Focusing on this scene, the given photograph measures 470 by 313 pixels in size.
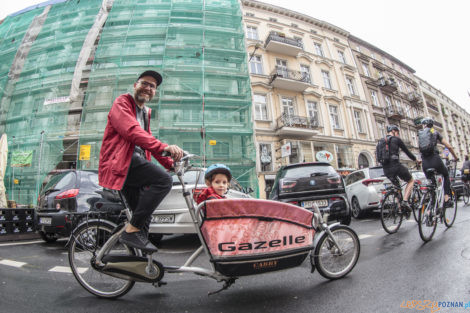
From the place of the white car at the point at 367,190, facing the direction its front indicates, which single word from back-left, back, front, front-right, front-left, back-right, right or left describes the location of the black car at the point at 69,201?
left

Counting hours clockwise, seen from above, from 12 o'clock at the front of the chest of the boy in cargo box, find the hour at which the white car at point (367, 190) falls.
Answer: The white car is roughly at 9 o'clock from the boy in cargo box.

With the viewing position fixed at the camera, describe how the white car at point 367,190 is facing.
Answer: facing away from the viewer and to the left of the viewer

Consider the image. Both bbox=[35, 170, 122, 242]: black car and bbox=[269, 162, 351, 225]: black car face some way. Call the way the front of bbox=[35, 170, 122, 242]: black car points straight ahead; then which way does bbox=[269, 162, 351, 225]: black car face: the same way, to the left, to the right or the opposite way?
the same way

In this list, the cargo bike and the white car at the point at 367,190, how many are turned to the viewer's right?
1

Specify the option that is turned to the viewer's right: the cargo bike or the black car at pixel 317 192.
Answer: the cargo bike

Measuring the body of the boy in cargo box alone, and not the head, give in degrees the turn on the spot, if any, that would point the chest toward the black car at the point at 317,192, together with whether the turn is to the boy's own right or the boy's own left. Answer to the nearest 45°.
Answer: approximately 90° to the boy's own left

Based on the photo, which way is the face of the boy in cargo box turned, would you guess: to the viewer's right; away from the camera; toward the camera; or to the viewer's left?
toward the camera

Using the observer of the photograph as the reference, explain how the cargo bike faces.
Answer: facing to the right of the viewer

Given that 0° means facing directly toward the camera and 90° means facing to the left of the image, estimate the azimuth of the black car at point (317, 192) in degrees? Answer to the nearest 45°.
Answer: approximately 180°

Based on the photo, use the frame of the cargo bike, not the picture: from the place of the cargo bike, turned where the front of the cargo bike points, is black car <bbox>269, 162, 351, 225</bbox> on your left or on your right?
on your left
